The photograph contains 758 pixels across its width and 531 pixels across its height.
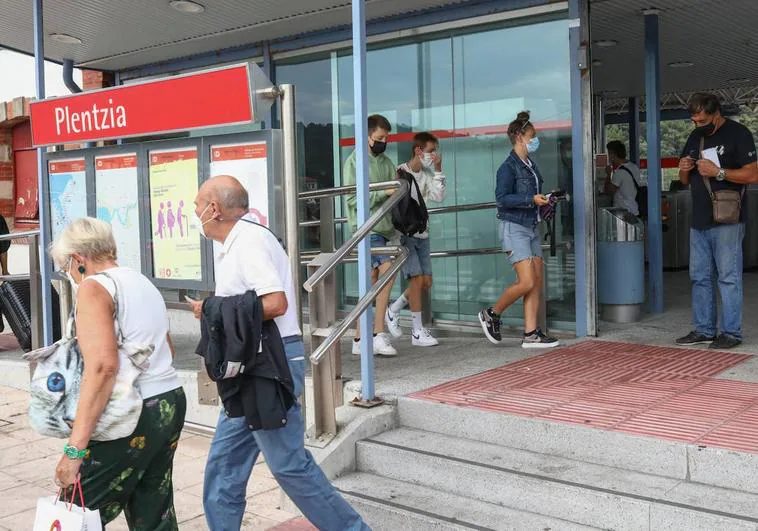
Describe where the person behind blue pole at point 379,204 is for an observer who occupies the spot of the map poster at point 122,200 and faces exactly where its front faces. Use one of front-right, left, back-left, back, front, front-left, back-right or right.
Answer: back-left

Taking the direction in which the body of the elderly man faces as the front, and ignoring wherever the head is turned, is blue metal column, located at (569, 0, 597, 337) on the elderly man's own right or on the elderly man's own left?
on the elderly man's own right

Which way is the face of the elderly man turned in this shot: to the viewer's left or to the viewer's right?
to the viewer's left

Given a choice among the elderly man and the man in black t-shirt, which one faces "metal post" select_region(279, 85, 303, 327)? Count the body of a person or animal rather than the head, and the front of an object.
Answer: the man in black t-shirt

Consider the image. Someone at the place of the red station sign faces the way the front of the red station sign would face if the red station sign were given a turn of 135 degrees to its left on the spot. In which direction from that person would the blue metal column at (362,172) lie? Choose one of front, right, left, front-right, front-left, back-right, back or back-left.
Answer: front-right

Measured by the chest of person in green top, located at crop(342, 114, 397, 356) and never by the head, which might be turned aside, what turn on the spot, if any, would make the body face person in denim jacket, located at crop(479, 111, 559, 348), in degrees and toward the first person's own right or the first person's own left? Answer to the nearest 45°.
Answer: approximately 45° to the first person's own left

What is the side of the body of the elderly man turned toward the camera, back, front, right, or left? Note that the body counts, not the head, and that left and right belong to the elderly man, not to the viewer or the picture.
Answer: left

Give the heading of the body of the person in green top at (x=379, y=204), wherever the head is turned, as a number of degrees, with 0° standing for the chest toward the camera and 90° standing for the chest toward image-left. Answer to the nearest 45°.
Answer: approximately 315°

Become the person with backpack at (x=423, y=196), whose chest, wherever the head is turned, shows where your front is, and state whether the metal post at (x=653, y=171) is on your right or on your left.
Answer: on your left
